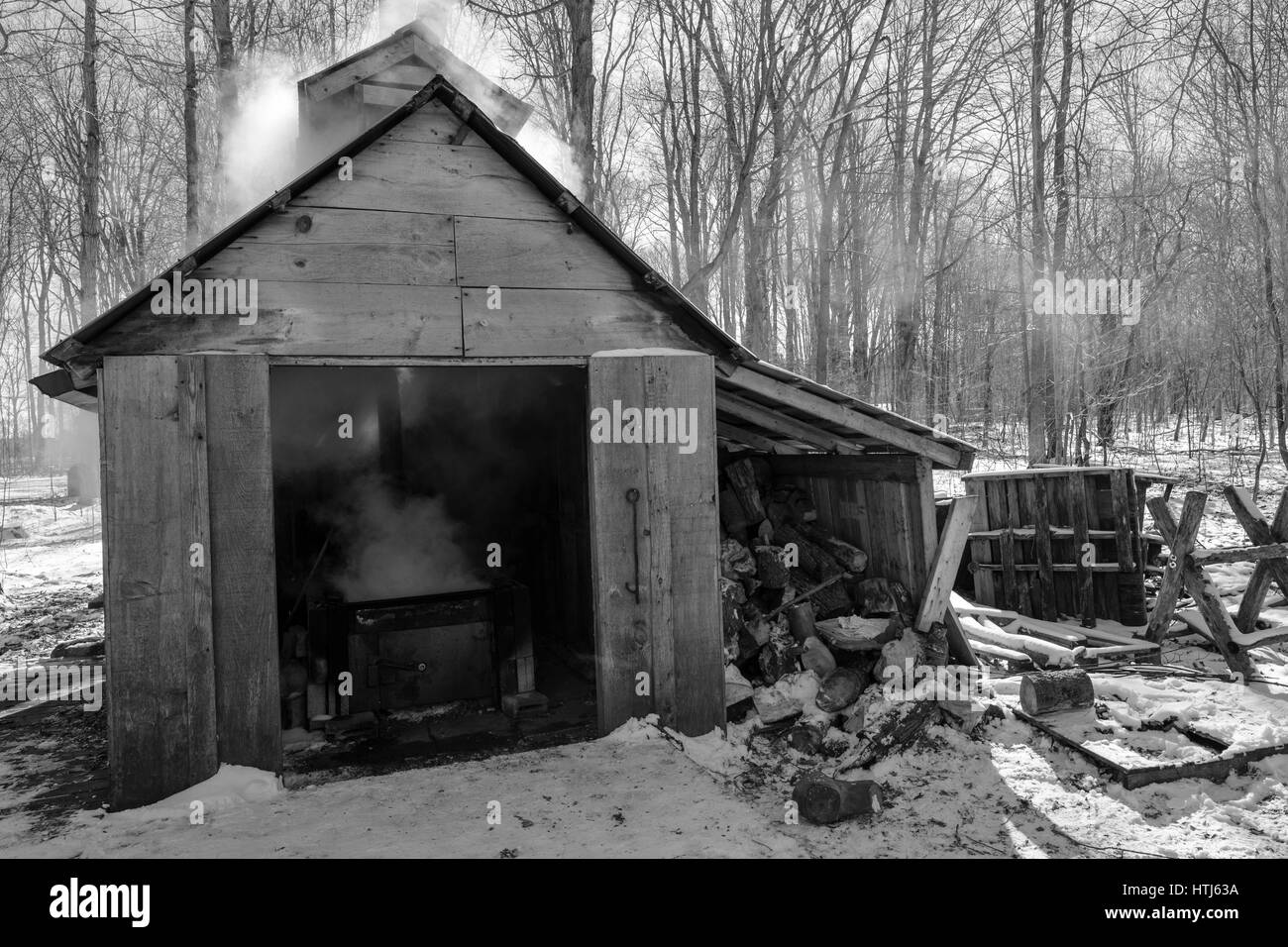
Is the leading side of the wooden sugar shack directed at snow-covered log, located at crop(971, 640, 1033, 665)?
no

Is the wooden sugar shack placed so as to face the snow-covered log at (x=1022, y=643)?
no

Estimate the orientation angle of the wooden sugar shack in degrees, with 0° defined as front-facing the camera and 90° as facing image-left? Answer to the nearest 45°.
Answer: approximately 0°

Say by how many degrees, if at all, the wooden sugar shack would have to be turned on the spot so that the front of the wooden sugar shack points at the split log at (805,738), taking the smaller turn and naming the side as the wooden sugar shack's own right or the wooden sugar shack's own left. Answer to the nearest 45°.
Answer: approximately 90° to the wooden sugar shack's own left

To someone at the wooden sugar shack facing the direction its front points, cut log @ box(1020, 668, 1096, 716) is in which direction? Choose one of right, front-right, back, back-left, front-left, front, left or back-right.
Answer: left

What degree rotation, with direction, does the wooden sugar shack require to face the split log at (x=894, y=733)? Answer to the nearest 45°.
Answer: approximately 90° to its left

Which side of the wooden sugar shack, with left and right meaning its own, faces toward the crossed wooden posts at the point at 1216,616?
left

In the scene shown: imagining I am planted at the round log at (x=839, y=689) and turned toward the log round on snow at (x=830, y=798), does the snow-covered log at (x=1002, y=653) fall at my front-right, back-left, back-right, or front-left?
back-left

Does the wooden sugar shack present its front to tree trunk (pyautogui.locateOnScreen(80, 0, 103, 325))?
no

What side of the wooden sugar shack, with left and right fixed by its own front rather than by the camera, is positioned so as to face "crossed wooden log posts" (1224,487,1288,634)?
left
